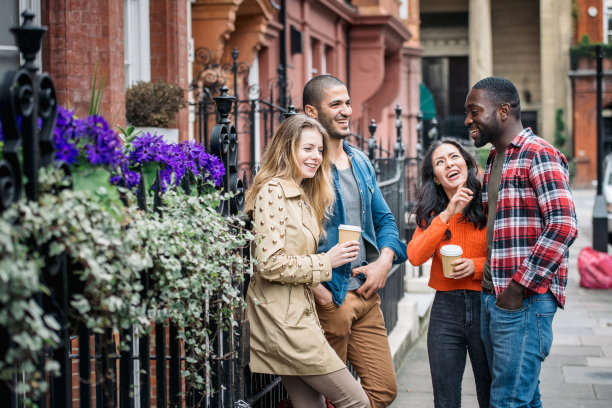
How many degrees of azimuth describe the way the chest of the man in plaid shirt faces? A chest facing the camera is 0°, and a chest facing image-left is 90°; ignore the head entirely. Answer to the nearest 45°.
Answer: approximately 90°

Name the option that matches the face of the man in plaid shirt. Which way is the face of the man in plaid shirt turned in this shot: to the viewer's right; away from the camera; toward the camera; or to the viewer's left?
to the viewer's left

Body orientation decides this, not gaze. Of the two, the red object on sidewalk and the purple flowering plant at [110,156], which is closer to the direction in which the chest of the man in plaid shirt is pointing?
the purple flowering plant

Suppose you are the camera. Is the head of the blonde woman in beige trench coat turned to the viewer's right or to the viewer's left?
to the viewer's right
